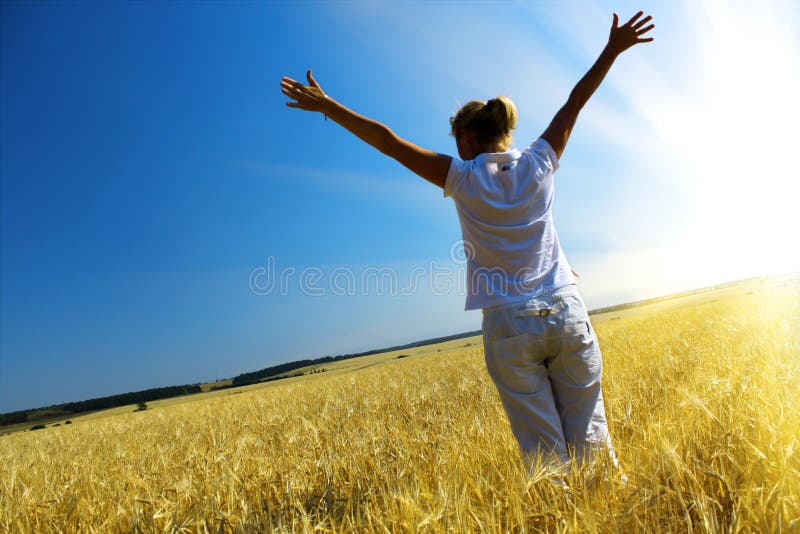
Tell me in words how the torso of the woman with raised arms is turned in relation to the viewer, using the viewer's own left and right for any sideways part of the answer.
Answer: facing away from the viewer

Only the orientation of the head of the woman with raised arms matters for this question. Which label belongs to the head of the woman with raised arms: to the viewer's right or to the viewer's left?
to the viewer's left
